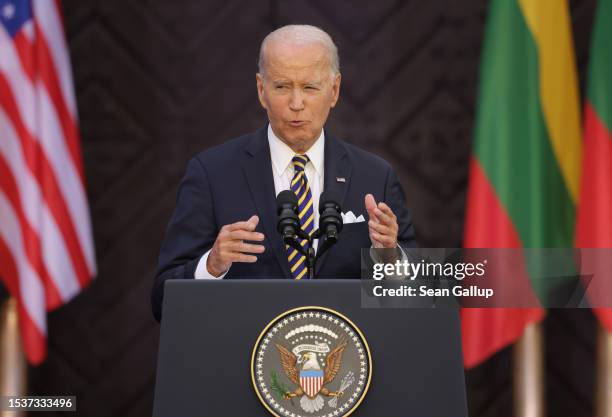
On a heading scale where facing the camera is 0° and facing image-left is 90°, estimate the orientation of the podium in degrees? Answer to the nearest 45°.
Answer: approximately 0°

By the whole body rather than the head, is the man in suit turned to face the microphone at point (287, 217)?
yes

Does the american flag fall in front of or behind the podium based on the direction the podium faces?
behind

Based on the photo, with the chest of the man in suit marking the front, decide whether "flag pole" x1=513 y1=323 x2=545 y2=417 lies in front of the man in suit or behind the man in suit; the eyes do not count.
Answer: behind

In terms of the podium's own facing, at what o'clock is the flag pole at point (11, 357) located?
The flag pole is roughly at 5 o'clock from the podium.

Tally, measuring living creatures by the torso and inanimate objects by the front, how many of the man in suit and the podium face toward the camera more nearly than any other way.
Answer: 2
